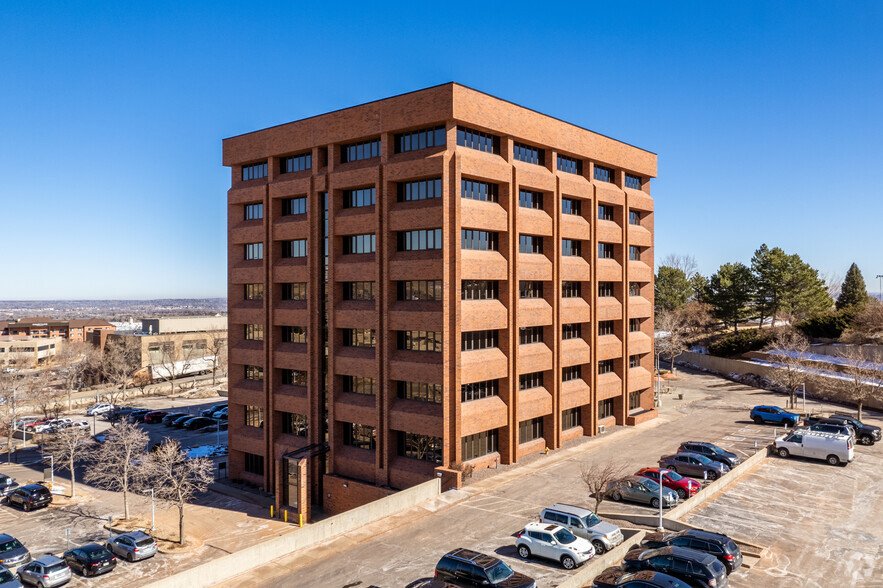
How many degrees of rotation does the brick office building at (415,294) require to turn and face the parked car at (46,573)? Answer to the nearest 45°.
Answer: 0° — it already faces it

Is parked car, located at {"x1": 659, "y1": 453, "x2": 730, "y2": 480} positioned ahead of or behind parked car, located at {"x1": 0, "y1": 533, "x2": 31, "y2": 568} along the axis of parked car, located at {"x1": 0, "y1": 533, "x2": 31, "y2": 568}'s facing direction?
ahead

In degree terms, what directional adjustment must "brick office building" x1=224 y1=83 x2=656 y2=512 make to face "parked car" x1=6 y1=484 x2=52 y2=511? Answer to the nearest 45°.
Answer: approximately 45° to its right

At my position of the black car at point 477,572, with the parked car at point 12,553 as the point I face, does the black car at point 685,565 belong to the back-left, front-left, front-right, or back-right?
back-right

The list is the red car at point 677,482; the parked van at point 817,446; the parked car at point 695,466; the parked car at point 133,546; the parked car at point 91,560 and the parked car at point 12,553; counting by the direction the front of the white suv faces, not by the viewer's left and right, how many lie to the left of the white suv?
3

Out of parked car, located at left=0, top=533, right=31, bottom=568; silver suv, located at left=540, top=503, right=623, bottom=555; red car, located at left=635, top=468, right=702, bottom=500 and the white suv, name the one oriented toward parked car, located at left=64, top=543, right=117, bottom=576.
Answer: parked car, located at left=0, top=533, right=31, bottom=568

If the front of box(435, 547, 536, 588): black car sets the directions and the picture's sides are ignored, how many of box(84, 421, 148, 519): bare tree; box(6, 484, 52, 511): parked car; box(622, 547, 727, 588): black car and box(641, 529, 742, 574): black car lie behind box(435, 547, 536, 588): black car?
2

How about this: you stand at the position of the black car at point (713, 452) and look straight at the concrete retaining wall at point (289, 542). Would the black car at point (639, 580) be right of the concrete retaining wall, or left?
left
